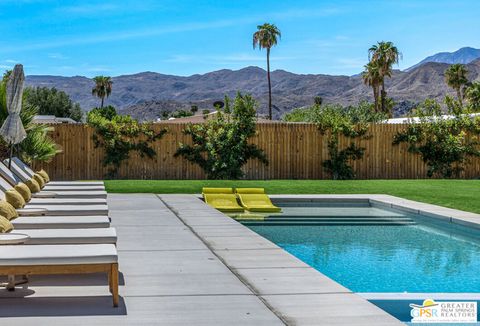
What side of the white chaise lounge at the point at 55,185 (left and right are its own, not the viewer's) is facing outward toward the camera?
right

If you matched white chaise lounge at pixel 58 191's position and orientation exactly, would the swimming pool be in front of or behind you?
in front

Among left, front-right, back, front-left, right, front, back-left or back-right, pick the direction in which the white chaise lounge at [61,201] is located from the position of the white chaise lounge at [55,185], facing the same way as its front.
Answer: right

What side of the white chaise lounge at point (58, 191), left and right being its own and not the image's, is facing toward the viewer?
right

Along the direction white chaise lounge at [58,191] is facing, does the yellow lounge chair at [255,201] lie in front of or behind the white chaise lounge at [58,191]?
in front

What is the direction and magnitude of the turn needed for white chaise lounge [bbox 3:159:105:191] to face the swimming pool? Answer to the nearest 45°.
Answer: approximately 45° to its right

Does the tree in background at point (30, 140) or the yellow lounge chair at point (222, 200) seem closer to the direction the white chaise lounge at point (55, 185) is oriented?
the yellow lounge chair

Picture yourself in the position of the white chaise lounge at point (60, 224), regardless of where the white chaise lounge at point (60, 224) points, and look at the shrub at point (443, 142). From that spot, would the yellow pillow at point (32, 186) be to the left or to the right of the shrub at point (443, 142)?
left

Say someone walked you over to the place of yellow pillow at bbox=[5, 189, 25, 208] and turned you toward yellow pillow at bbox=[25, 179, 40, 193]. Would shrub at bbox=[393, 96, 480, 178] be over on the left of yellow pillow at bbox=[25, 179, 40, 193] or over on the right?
right

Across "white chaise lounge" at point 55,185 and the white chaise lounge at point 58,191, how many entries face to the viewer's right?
2

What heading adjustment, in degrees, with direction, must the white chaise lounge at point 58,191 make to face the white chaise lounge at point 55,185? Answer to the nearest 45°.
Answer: approximately 90° to its left

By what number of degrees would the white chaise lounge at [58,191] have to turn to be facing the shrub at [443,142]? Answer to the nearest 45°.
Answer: approximately 45° to its left

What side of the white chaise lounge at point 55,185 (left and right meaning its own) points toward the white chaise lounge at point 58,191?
right
